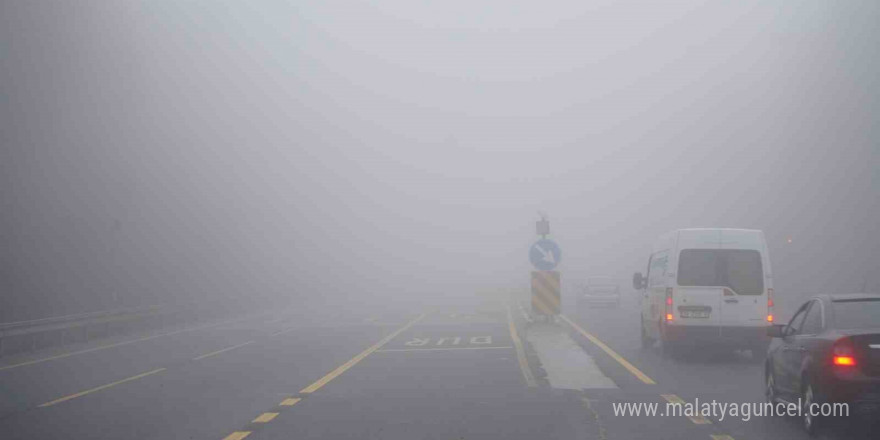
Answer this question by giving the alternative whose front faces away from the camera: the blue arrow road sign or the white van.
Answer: the white van

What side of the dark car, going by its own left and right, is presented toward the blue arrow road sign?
front

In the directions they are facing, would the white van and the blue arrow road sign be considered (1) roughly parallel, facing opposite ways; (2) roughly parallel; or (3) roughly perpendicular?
roughly parallel, facing opposite ways

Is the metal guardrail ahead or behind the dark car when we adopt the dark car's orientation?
ahead

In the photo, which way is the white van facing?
away from the camera

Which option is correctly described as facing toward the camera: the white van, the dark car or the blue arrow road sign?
the blue arrow road sign

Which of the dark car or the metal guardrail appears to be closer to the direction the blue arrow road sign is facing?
the dark car

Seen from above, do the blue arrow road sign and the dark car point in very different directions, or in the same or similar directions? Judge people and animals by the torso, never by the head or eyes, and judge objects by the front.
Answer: very different directions

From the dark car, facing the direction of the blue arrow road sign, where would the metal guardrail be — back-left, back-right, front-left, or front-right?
front-left

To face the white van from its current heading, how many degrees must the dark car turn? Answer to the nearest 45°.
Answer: approximately 45° to its right

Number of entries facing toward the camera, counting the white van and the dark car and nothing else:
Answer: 0

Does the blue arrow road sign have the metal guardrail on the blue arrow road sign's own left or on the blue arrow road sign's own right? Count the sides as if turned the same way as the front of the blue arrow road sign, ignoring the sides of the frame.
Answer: on the blue arrow road sign's own right

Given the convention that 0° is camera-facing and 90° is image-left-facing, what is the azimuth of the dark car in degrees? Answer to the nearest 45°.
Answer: approximately 135°

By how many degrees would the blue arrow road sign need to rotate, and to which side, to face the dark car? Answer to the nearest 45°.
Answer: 0° — it already faces it

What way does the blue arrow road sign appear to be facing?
toward the camera

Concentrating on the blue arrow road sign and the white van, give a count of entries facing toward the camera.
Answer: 1
